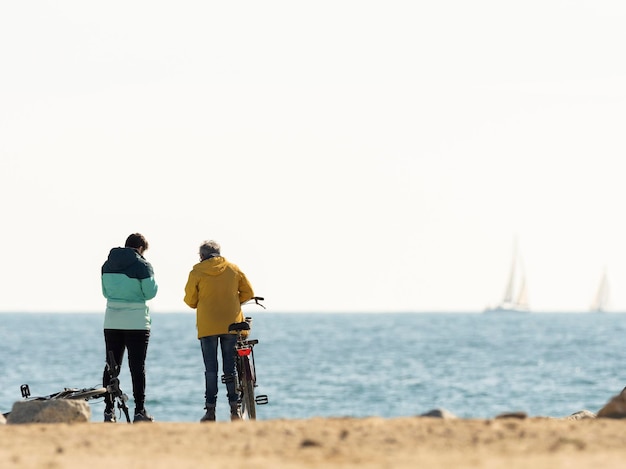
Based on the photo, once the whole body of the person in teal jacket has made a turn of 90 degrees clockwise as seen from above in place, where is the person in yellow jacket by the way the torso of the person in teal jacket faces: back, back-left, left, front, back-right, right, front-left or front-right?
front-left

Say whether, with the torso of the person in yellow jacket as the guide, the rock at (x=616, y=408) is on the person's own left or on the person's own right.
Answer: on the person's own right

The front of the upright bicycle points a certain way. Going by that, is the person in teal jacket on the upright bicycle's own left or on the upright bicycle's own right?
on the upright bicycle's own left

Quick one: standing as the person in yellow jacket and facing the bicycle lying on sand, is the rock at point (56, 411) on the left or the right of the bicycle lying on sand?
left

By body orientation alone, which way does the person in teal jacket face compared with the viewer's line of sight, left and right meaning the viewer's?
facing away from the viewer and to the right of the viewer

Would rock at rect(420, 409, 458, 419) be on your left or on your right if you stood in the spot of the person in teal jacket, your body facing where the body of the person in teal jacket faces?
on your right

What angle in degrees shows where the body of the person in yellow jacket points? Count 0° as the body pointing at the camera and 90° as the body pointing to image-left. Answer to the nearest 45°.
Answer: approximately 180°

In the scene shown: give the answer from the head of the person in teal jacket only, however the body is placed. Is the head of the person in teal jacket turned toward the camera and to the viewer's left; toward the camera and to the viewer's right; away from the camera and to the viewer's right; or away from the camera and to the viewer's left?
away from the camera and to the viewer's right

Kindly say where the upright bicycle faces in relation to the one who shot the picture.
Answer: facing away from the viewer

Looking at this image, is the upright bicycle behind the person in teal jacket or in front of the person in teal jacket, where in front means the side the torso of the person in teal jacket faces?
in front

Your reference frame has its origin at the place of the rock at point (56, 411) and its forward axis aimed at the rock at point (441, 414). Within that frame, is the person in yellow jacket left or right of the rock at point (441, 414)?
left

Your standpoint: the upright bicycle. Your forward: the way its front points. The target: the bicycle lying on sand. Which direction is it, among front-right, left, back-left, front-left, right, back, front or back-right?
left

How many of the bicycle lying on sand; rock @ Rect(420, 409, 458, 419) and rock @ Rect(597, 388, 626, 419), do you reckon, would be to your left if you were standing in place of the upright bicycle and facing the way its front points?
1
